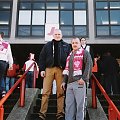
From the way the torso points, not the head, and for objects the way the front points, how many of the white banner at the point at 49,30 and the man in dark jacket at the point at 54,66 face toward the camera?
2

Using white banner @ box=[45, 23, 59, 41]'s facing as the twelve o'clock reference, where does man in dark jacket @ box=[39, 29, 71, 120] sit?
The man in dark jacket is roughly at 12 o'clock from the white banner.

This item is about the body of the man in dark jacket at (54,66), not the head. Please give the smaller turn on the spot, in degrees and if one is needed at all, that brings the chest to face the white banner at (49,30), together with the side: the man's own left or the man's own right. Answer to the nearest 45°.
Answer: approximately 180°

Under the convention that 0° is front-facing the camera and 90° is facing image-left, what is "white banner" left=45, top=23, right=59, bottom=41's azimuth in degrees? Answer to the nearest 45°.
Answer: approximately 0°
